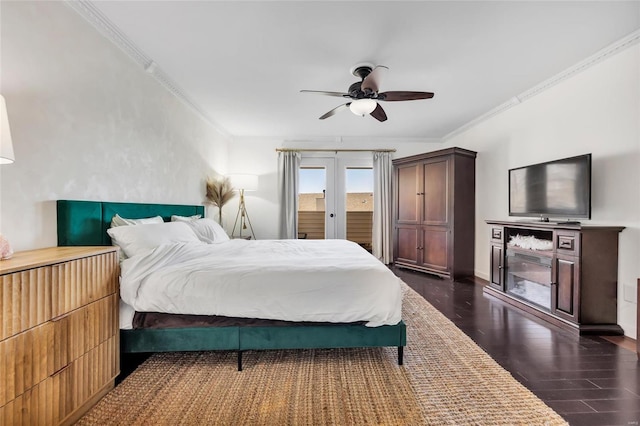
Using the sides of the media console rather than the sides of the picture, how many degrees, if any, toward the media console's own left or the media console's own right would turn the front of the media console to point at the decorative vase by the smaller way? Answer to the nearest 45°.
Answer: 0° — it already faces it

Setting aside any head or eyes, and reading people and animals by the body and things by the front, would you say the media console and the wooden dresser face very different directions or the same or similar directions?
very different directions

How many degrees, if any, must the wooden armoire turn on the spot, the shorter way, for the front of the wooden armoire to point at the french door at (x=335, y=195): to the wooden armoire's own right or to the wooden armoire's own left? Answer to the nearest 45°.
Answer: approximately 45° to the wooden armoire's own right

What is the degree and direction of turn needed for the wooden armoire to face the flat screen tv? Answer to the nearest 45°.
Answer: approximately 90° to its left

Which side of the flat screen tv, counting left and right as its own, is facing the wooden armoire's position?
right

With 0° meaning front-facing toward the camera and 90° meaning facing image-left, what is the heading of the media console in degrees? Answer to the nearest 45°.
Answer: approximately 45°

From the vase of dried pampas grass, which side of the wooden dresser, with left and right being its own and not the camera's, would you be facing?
left
